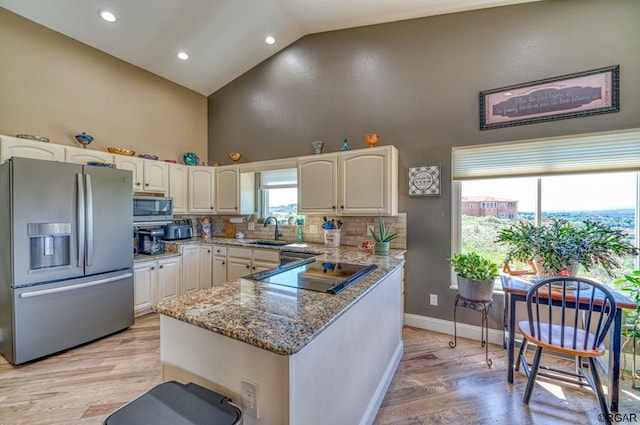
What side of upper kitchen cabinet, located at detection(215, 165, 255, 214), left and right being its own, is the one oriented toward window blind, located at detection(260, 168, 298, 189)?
left

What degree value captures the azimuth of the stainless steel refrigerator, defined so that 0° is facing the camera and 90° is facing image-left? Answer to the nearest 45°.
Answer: approximately 315°

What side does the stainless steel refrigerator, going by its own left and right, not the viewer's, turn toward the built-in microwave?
left

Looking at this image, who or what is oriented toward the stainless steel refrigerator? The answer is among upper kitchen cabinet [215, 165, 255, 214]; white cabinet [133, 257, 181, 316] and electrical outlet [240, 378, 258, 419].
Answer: the upper kitchen cabinet

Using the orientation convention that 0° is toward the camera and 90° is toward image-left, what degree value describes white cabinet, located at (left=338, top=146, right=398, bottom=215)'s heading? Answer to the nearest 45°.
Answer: approximately 45°
